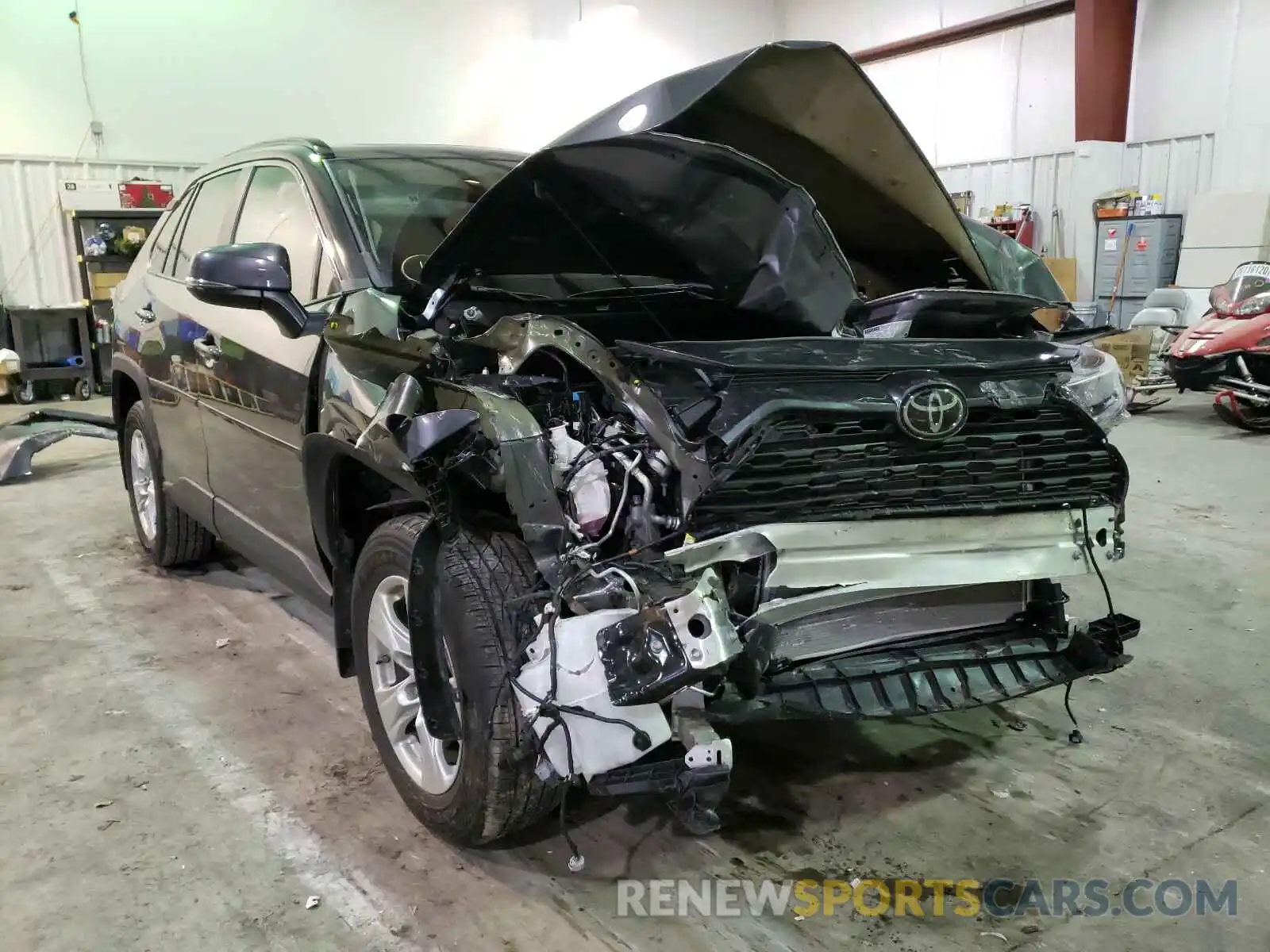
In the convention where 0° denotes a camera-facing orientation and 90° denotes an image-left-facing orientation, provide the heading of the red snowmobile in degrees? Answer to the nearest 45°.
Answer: approximately 45°

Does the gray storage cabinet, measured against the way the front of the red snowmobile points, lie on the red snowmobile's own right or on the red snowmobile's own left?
on the red snowmobile's own right

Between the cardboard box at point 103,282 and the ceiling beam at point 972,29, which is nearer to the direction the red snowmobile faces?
the cardboard box

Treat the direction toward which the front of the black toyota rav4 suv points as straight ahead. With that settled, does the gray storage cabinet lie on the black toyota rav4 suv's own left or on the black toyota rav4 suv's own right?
on the black toyota rav4 suv's own left

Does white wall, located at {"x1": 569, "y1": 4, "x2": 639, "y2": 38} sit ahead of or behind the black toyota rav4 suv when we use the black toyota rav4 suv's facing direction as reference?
behind
